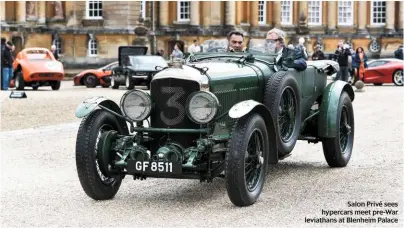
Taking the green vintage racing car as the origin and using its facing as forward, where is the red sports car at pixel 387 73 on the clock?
The red sports car is roughly at 5 o'clock from the green vintage racing car.

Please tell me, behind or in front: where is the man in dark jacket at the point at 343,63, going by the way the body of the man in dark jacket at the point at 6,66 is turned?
in front

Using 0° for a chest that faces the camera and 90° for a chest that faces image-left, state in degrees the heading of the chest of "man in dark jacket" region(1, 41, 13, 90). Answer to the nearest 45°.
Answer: approximately 270°

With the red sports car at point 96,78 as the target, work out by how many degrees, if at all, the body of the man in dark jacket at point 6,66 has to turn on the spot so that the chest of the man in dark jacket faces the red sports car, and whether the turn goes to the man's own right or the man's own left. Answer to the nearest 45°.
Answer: approximately 45° to the man's own left

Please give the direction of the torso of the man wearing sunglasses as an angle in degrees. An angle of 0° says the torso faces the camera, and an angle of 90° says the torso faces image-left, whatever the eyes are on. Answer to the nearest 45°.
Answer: approximately 45°

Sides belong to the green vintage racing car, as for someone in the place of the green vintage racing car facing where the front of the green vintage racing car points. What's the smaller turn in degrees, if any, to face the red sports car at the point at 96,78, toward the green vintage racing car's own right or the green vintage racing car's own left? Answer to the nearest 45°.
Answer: approximately 135° to the green vintage racing car's own right

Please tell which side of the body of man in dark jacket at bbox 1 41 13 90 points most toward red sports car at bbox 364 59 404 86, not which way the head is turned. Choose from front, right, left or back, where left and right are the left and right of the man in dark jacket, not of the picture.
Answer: front
